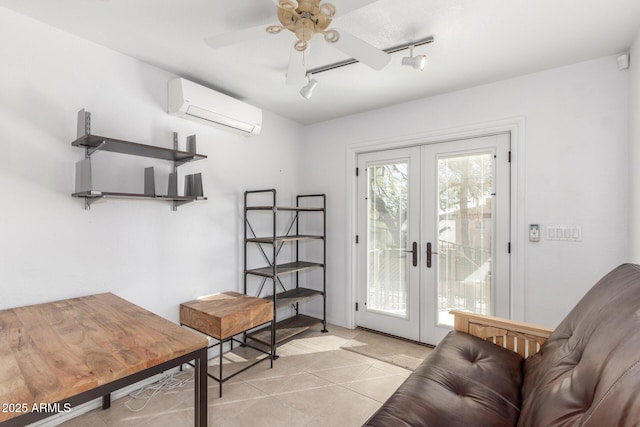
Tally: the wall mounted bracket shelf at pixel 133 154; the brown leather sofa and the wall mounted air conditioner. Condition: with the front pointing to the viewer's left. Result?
1

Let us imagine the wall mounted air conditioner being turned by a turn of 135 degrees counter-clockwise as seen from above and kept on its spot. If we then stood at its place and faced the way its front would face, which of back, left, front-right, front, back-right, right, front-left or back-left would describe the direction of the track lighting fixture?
back-right

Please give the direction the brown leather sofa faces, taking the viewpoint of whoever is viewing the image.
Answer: facing to the left of the viewer

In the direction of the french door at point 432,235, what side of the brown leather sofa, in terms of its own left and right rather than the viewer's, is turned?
right

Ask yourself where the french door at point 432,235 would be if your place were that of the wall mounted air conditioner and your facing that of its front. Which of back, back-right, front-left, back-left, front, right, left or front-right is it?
front-left

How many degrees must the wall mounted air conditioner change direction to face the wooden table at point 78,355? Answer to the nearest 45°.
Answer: approximately 45° to its right

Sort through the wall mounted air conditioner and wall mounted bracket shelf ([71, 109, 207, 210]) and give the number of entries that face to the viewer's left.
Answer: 0

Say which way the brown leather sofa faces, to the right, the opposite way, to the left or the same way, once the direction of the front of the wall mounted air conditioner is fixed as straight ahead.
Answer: the opposite way

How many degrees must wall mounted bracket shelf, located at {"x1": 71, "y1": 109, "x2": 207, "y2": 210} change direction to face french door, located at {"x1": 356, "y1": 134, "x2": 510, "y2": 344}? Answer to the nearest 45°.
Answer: approximately 45° to its left

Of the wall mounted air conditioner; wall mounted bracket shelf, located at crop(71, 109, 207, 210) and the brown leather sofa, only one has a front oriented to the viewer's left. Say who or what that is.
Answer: the brown leather sofa

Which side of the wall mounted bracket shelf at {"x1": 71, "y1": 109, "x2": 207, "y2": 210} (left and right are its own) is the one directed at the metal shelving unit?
left

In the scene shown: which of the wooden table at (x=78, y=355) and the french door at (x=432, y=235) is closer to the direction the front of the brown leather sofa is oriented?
the wooden table

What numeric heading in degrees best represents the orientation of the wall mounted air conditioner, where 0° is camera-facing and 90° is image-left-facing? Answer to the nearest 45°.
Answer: approximately 315°

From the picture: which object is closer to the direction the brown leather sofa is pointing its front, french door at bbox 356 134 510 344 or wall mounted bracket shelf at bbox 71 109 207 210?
the wall mounted bracket shelf

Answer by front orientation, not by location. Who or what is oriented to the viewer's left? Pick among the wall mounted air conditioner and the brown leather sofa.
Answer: the brown leather sofa

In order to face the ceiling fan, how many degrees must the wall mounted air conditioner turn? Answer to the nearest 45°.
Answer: approximately 45° to its right
